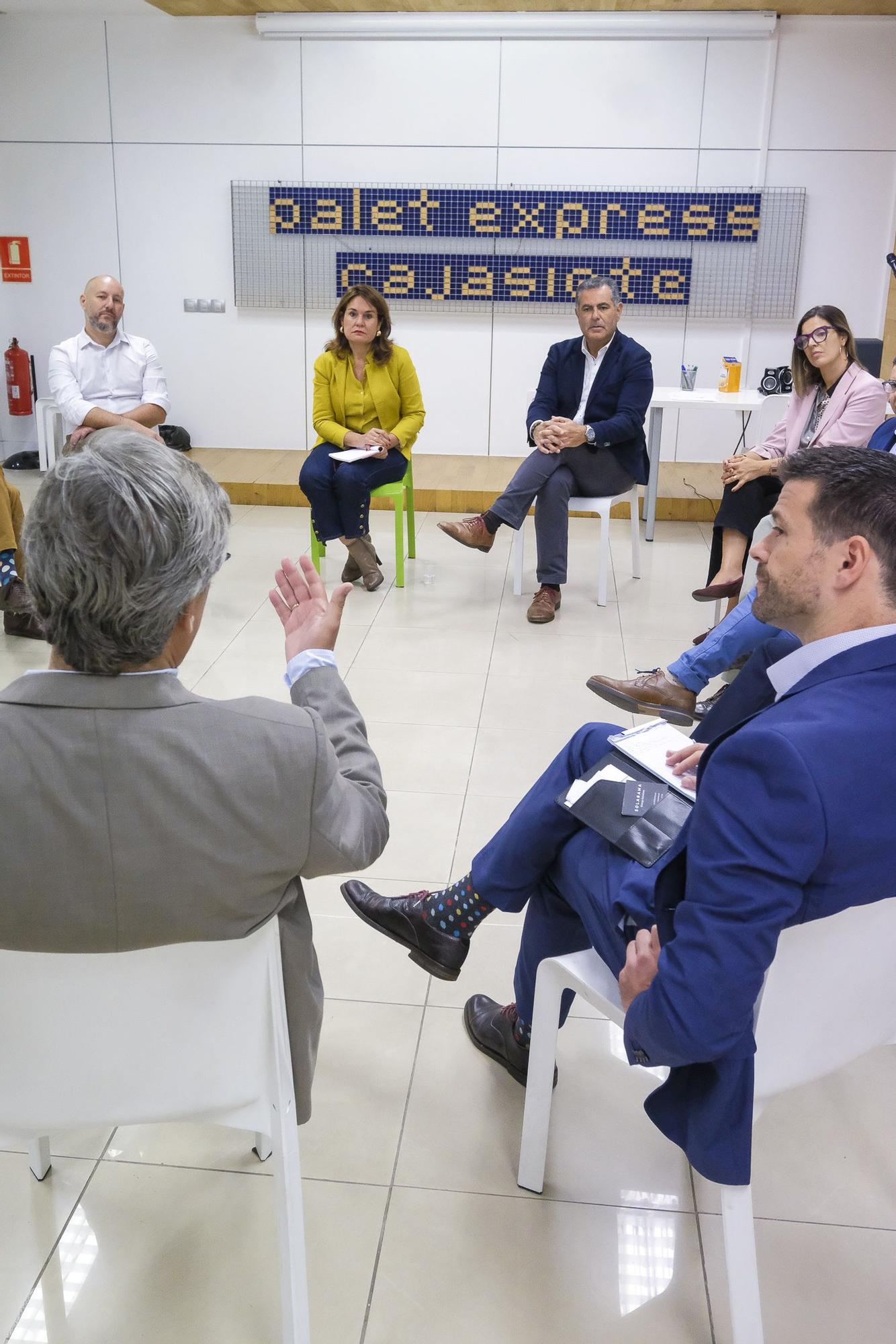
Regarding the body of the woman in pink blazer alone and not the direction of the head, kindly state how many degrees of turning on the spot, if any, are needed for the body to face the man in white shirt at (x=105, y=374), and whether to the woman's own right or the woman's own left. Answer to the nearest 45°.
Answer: approximately 45° to the woman's own right

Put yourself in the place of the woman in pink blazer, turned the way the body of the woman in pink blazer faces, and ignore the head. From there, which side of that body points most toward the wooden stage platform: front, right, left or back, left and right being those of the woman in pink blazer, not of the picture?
right

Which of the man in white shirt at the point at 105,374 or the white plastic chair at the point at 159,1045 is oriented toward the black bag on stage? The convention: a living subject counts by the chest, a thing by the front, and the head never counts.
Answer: the white plastic chair

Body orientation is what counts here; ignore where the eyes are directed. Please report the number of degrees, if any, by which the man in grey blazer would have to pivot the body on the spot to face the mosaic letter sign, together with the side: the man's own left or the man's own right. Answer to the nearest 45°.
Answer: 0° — they already face it

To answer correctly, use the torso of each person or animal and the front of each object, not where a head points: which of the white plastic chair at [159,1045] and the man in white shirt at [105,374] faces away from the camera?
the white plastic chair

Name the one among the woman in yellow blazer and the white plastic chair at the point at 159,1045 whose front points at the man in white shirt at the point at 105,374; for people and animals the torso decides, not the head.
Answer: the white plastic chair

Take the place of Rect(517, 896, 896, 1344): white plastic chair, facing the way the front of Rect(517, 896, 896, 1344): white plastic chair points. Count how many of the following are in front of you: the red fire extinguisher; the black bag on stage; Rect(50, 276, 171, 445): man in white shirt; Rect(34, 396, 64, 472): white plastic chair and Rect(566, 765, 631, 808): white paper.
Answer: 5

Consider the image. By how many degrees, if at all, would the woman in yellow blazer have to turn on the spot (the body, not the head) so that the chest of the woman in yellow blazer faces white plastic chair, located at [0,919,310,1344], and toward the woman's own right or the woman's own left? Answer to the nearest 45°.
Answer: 0° — they already face it

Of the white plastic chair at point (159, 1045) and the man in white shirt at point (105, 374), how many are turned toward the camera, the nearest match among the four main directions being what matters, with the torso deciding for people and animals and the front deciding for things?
1

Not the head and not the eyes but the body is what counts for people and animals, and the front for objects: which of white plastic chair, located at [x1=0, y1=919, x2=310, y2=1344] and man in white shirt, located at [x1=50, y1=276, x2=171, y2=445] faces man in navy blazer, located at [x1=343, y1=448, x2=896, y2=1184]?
the man in white shirt

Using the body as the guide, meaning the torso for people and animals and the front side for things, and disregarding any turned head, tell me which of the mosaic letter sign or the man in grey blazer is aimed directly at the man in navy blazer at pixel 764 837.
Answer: the mosaic letter sign

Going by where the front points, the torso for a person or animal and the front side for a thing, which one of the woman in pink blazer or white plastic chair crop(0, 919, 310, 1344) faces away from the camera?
the white plastic chair

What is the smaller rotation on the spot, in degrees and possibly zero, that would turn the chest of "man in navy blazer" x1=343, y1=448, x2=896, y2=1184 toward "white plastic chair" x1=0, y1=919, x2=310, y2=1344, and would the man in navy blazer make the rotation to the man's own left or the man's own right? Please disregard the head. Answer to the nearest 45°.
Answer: approximately 45° to the man's own left

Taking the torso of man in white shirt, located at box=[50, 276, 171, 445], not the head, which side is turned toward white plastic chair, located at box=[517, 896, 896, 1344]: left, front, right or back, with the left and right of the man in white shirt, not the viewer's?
front

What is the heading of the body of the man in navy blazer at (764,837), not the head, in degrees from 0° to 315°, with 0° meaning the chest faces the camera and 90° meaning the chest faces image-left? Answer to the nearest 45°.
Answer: approximately 135°

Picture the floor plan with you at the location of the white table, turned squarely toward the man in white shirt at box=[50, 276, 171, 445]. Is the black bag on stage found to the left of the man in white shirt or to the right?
right

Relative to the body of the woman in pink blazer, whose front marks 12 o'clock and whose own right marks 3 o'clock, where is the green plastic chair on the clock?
The green plastic chair is roughly at 2 o'clock from the woman in pink blazer.

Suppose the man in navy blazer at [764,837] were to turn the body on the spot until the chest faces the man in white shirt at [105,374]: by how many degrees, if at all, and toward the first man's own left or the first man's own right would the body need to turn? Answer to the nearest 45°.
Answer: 0° — they already face them
